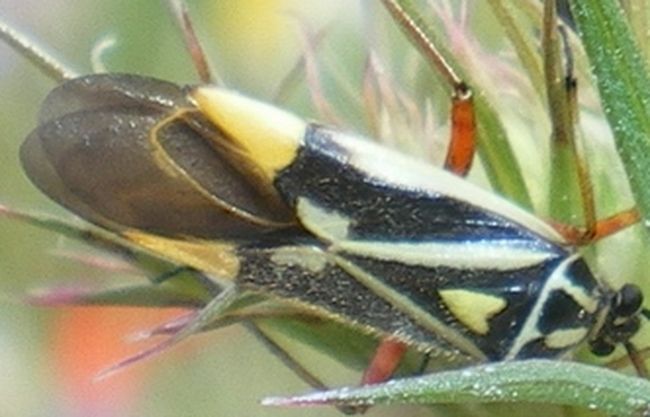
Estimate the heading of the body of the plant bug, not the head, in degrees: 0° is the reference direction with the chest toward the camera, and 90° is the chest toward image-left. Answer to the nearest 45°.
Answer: approximately 270°
